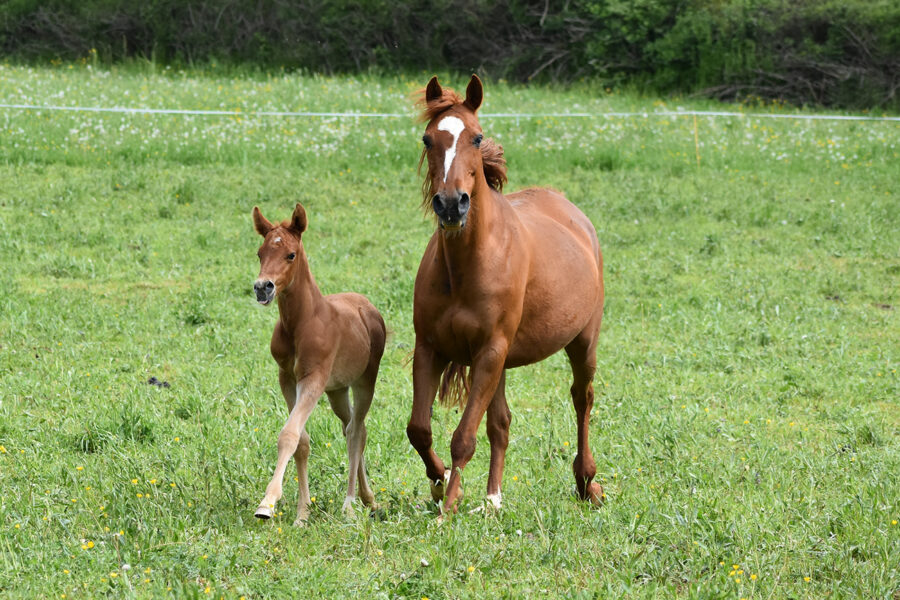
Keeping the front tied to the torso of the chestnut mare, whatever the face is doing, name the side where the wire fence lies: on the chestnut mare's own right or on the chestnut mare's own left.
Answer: on the chestnut mare's own right

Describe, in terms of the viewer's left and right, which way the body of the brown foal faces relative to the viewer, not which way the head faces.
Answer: facing the viewer and to the left of the viewer

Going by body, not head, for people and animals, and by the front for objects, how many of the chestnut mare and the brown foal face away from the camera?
0

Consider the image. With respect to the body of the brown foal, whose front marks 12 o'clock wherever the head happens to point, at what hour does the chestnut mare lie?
The chestnut mare is roughly at 8 o'clock from the brown foal.

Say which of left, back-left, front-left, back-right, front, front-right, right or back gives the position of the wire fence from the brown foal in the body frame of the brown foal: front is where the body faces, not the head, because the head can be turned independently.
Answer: back-right
